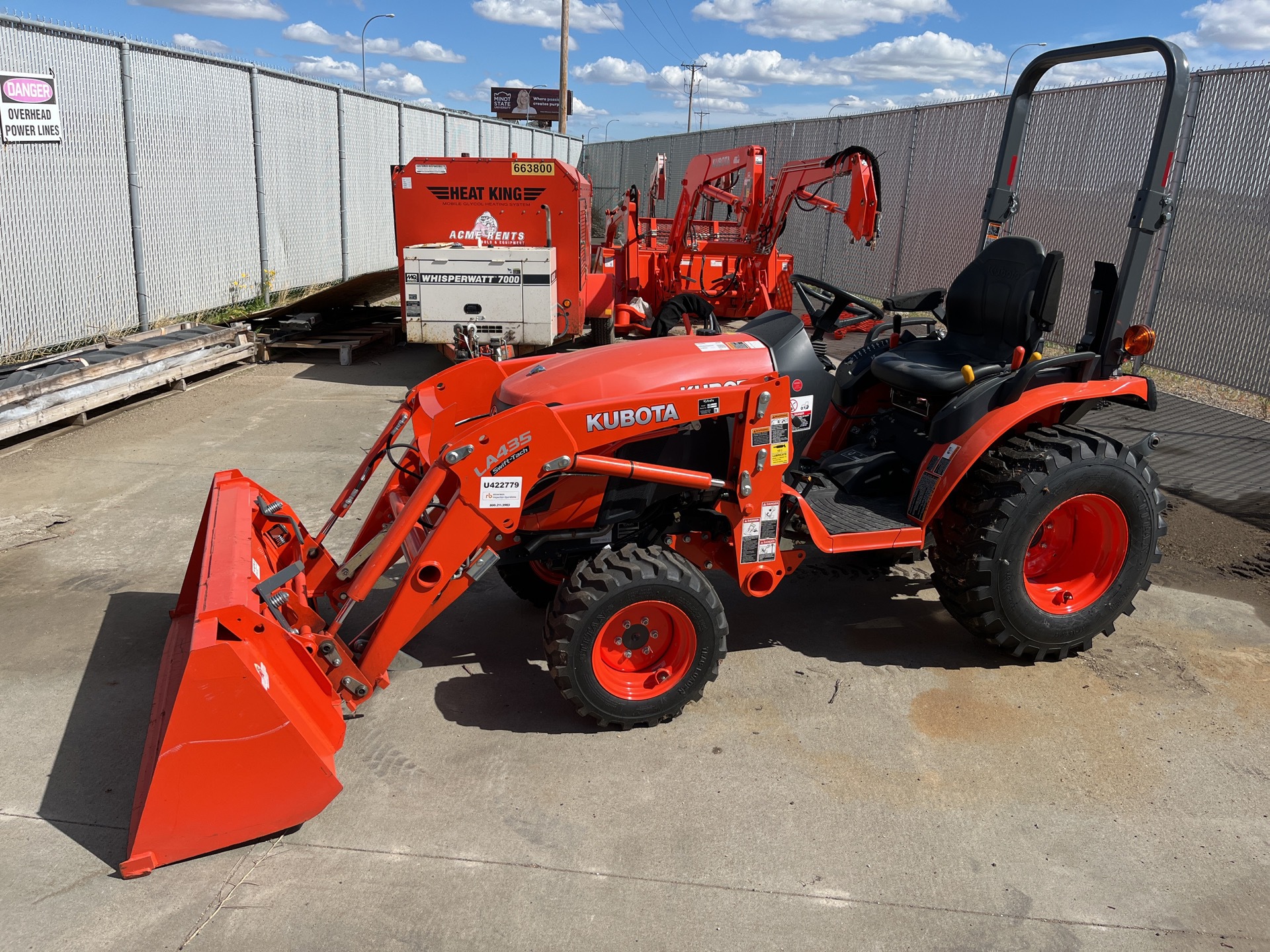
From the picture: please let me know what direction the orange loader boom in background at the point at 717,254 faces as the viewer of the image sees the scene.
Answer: facing the viewer and to the left of the viewer

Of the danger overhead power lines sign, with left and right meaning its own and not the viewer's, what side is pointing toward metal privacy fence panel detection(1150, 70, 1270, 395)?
front

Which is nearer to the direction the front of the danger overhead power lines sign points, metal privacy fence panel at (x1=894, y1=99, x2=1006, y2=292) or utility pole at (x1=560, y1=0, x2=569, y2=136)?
the metal privacy fence panel

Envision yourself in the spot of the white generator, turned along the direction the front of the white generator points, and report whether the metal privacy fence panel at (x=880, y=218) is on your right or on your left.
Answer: on your left

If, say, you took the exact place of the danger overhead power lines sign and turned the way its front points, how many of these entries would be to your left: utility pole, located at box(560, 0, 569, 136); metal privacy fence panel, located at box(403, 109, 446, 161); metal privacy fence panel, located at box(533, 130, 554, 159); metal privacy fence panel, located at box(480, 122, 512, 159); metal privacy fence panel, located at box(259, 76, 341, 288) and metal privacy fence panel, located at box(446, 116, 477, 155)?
6

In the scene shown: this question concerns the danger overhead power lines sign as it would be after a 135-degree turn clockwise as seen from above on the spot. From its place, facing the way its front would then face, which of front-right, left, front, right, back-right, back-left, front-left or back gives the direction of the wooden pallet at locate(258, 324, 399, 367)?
back

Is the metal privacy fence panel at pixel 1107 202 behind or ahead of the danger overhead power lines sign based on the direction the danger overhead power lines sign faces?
ahead

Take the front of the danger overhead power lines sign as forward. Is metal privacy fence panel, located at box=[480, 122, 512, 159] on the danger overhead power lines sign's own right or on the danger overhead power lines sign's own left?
on the danger overhead power lines sign's own left

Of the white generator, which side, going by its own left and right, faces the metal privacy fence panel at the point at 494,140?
back

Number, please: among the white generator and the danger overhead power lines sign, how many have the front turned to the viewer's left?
0

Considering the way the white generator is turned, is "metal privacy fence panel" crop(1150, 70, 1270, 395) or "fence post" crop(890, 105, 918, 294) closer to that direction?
the metal privacy fence panel

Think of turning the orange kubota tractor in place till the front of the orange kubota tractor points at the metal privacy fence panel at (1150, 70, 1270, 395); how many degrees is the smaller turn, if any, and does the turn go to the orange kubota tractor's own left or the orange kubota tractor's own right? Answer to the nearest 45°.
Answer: approximately 180°

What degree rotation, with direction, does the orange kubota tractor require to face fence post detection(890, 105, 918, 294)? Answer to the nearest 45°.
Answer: approximately 135° to its right

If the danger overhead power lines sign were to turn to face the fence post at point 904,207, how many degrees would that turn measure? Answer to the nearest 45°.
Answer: approximately 45° to its left

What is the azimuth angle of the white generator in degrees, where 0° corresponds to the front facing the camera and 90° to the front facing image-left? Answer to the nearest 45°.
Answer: approximately 0°

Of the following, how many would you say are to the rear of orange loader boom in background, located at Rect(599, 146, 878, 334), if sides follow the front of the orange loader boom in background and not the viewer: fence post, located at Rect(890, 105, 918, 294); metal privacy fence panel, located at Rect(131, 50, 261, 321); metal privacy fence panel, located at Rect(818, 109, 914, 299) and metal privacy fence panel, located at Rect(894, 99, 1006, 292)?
3
